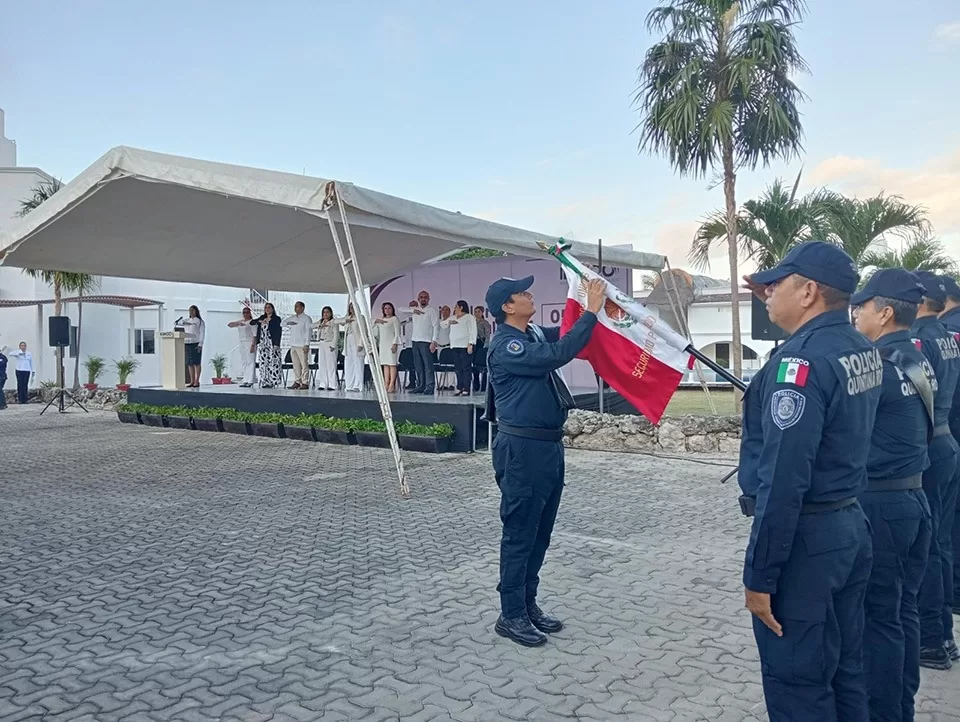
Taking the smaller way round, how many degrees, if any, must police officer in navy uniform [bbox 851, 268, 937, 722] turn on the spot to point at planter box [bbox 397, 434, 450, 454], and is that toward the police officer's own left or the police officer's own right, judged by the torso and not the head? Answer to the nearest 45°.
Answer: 0° — they already face it

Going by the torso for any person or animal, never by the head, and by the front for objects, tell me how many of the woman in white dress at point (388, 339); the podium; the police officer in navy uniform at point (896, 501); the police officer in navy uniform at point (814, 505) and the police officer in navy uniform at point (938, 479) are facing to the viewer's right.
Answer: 0

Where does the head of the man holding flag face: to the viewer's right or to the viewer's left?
to the viewer's right

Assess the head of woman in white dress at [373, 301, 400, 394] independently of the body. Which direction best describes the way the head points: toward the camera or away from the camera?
toward the camera

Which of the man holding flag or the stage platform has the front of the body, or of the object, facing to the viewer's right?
the man holding flag

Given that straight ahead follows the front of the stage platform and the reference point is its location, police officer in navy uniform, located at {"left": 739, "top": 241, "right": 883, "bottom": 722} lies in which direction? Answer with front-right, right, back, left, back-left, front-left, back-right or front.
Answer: front-left

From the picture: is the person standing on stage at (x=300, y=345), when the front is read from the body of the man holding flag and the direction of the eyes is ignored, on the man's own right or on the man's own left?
on the man's own left

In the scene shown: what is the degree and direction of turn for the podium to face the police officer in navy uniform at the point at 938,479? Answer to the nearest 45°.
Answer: approximately 45° to its left

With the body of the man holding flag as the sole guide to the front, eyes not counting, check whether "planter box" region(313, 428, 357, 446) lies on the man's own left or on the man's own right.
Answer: on the man's own left

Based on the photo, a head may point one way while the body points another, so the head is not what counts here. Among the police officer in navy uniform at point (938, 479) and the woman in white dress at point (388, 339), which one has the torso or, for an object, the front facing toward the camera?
the woman in white dress

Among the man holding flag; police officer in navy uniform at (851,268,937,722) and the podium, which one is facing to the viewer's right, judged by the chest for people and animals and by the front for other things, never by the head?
the man holding flag

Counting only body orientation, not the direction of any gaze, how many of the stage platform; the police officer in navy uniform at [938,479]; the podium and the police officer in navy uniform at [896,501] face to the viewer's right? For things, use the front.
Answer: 0

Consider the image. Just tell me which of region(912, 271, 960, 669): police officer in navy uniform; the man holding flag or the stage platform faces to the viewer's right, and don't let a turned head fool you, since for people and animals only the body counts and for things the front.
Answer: the man holding flag

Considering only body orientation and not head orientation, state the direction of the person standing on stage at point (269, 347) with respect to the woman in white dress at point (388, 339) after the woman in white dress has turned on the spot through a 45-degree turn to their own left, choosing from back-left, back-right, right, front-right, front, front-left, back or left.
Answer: back

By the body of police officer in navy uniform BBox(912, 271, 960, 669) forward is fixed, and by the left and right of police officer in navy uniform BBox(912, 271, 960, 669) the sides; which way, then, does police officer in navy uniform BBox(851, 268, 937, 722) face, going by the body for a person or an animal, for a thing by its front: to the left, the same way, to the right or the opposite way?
the same way

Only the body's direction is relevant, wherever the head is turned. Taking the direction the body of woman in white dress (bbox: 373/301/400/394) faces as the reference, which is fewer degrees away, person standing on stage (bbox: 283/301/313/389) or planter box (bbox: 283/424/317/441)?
the planter box

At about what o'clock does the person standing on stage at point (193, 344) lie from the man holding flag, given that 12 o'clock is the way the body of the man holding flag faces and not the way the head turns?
The person standing on stage is roughly at 8 o'clock from the man holding flag.

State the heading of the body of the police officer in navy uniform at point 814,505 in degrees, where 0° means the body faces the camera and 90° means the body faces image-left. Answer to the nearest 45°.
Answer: approximately 135°

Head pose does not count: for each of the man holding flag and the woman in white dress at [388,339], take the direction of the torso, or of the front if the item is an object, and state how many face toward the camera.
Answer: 1

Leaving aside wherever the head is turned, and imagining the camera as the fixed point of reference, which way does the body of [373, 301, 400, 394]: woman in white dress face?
toward the camera
